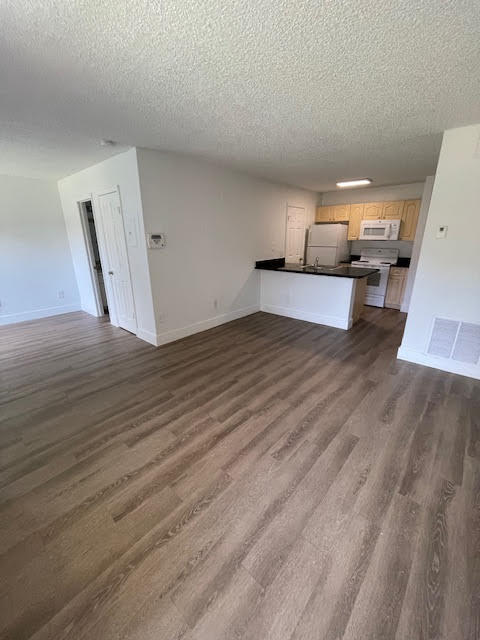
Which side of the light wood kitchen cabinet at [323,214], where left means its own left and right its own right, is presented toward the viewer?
front

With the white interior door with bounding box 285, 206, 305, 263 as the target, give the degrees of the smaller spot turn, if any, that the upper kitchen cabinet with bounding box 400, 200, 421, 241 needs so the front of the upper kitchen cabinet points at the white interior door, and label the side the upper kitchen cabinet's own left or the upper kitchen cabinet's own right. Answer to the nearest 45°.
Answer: approximately 90° to the upper kitchen cabinet's own right

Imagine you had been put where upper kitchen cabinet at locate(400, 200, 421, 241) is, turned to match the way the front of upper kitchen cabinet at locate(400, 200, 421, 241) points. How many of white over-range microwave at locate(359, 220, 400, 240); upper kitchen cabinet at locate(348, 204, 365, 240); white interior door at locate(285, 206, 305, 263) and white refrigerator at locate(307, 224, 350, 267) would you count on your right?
4

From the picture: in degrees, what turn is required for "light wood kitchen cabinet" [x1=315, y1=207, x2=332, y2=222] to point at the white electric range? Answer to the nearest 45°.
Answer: approximately 45° to its left

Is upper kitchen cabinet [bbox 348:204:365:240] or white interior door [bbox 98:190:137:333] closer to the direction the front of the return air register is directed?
the white interior door

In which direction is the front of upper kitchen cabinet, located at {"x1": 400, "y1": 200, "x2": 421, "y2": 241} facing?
toward the camera

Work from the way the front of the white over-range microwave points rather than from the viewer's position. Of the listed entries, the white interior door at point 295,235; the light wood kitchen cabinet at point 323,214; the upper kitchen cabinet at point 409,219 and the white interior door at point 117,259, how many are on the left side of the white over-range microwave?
1

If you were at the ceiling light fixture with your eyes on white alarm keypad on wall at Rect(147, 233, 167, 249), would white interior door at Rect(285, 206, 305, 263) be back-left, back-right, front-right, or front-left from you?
front-right

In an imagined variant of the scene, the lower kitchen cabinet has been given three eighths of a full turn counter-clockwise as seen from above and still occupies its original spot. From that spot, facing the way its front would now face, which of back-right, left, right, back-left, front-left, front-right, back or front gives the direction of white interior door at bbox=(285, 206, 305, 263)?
back-left

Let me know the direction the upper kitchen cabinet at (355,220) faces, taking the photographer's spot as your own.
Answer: facing the viewer

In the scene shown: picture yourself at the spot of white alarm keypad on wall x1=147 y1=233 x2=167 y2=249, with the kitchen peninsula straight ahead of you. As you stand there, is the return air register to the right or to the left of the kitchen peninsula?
right

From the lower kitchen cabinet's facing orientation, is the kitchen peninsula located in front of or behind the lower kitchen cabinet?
in front

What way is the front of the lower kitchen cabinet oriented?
toward the camera
